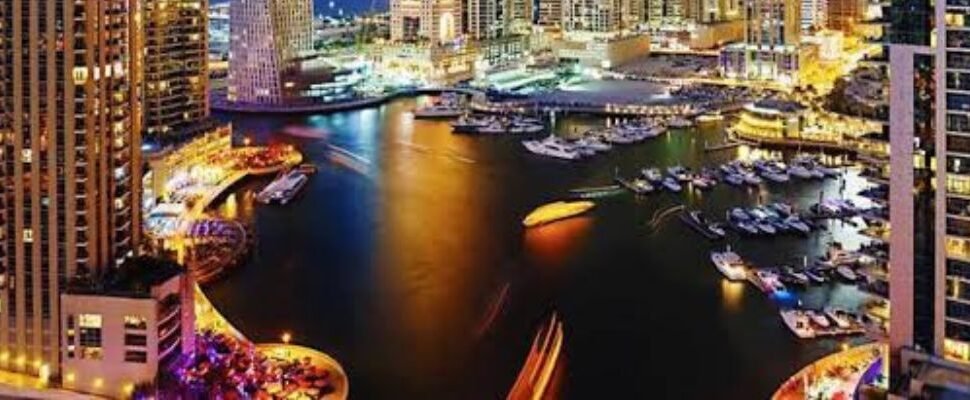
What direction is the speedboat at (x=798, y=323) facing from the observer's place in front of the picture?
facing away from the viewer and to the left of the viewer

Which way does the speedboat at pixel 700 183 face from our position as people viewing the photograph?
facing the viewer and to the left of the viewer

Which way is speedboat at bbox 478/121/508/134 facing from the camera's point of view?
to the viewer's left
